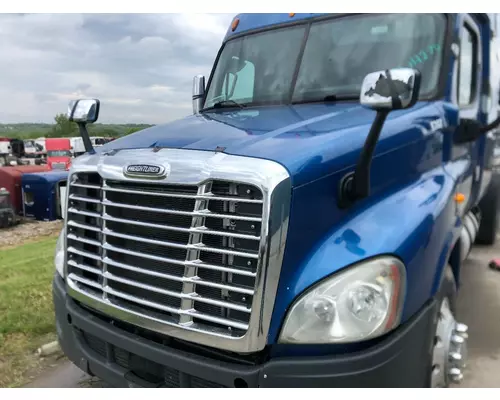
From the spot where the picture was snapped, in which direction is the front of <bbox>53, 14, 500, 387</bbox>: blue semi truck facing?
facing the viewer and to the left of the viewer

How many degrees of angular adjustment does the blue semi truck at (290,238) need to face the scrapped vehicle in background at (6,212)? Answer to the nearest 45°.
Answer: approximately 90° to its right

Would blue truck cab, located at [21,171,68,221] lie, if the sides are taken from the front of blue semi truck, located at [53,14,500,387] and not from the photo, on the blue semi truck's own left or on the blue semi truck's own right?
on the blue semi truck's own right
